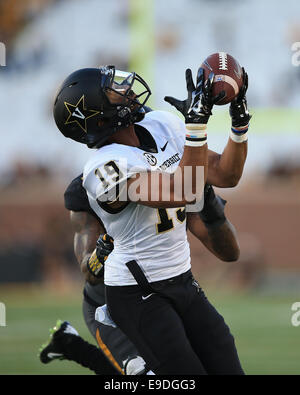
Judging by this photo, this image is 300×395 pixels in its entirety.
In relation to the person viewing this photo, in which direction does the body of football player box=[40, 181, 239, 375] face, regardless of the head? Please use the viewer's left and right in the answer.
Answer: facing the viewer and to the right of the viewer

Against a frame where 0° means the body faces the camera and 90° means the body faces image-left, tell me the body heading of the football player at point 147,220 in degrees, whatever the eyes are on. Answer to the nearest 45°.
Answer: approximately 315°

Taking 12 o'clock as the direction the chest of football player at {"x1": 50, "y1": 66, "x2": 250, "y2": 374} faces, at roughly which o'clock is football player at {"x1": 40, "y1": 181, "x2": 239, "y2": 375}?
football player at {"x1": 40, "y1": 181, "x2": 239, "y2": 375} is roughly at 7 o'clock from football player at {"x1": 50, "y1": 66, "x2": 250, "y2": 374}.

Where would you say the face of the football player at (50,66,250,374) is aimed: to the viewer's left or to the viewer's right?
to the viewer's right

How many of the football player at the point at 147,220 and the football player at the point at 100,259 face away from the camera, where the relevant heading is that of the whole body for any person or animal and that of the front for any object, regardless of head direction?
0
